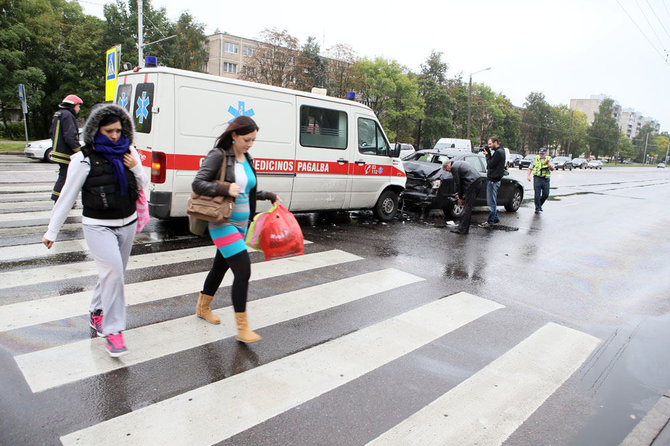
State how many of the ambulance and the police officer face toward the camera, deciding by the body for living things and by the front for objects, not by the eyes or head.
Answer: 1

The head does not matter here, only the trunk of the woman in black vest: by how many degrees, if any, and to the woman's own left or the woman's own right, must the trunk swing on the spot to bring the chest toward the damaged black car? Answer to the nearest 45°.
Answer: approximately 90° to the woman's own left

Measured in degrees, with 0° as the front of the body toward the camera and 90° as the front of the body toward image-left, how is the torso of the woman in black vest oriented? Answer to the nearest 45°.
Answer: approximately 315°

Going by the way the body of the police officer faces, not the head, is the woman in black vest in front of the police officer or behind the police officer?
in front

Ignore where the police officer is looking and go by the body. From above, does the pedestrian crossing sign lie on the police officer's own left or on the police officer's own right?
on the police officer's own right

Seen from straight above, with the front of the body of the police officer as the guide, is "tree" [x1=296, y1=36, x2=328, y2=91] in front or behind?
behind

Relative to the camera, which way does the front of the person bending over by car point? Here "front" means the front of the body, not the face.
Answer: to the viewer's left

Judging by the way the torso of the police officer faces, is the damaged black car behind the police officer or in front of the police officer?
in front

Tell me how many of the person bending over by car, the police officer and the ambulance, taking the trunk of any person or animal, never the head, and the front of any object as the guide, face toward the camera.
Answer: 1

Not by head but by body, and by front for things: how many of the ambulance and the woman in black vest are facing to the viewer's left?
0

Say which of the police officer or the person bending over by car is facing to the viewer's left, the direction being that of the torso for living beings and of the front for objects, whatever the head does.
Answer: the person bending over by car

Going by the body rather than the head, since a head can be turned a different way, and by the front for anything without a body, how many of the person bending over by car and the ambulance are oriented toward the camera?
0

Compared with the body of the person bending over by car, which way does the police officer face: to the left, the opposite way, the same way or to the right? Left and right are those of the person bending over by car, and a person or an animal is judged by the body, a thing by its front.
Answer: to the left
